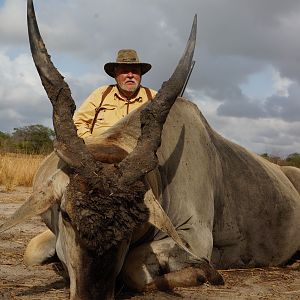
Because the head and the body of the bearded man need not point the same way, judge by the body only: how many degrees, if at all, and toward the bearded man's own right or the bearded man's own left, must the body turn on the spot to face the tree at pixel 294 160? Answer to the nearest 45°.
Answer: approximately 135° to the bearded man's own left

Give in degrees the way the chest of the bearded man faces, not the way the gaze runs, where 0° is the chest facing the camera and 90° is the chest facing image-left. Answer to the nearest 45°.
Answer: approximately 0°

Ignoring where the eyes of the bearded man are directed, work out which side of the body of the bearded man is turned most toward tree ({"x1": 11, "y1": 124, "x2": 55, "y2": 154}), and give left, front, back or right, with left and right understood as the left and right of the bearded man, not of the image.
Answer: back
